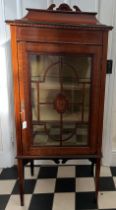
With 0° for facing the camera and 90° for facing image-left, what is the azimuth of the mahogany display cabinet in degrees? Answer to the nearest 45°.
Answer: approximately 0°
